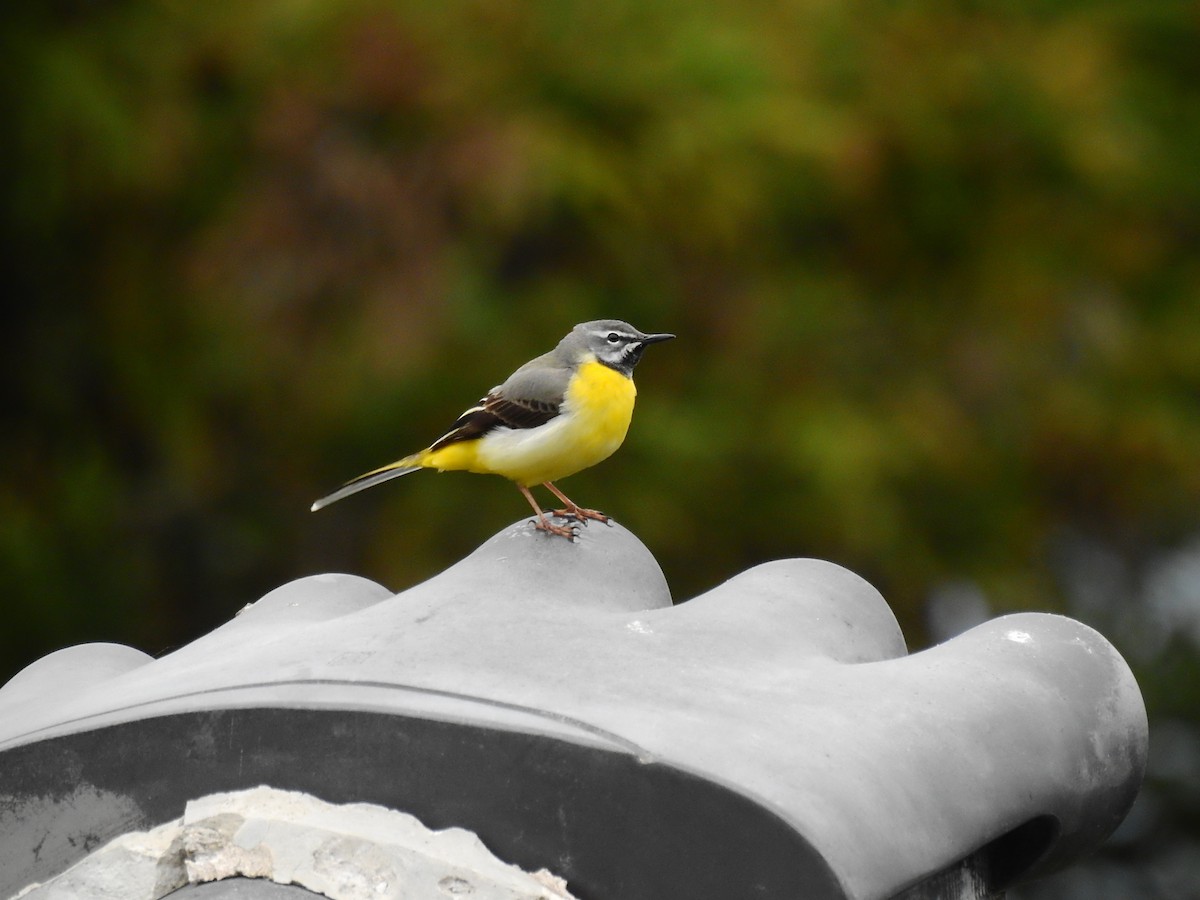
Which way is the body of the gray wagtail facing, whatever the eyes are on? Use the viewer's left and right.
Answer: facing to the right of the viewer
